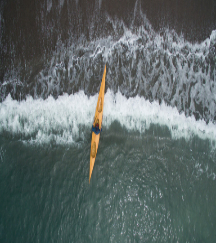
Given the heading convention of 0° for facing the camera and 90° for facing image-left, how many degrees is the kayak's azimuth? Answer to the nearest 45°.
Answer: approximately 180°
